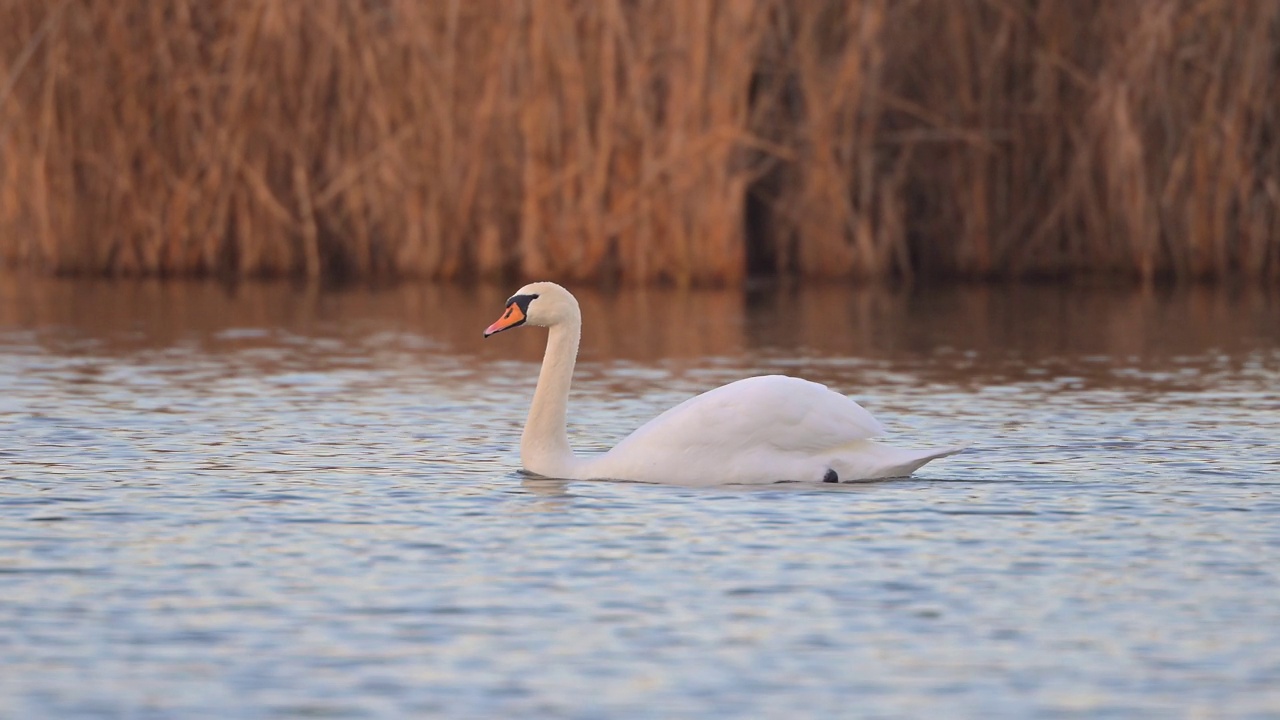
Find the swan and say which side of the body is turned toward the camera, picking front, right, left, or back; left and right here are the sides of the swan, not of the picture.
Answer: left
